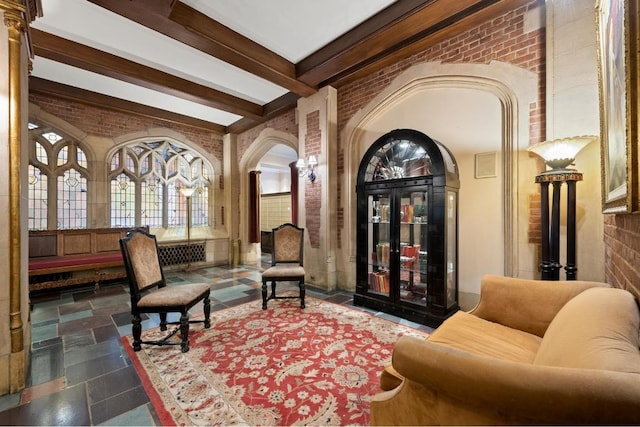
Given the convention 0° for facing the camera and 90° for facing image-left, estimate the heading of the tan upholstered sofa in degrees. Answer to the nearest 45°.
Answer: approximately 90°

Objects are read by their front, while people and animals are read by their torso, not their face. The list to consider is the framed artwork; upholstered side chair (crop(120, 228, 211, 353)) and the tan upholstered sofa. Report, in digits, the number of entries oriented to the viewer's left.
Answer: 2

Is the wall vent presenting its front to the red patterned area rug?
yes

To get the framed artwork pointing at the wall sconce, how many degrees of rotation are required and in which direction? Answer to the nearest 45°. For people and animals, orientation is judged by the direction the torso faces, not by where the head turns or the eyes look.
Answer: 0° — it already faces it

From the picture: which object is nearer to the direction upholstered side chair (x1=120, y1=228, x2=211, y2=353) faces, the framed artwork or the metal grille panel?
the framed artwork

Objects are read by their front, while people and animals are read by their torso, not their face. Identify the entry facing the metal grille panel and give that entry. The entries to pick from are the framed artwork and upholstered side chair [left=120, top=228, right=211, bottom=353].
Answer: the framed artwork

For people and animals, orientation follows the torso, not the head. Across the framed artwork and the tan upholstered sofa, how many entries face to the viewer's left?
2

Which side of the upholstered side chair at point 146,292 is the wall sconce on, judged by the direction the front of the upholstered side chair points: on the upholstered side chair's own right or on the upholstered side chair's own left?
on the upholstered side chair's own left

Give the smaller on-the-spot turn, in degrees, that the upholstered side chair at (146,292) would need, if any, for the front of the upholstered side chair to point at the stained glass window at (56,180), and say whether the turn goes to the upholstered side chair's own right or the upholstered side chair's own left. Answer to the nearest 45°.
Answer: approximately 180°

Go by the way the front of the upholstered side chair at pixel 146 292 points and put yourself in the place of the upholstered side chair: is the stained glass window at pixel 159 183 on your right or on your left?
on your left

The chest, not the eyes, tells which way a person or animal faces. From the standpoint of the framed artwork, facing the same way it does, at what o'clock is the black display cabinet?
The black display cabinet is roughly at 1 o'clock from the framed artwork.

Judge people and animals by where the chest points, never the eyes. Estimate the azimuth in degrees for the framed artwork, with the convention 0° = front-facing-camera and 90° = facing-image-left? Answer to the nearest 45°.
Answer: approximately 90°

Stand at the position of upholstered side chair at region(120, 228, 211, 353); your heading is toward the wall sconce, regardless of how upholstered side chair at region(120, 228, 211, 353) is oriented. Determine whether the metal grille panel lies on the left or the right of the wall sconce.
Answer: left
